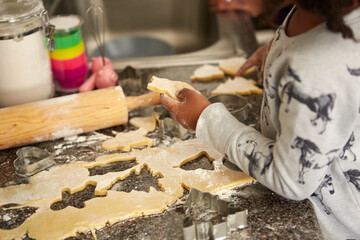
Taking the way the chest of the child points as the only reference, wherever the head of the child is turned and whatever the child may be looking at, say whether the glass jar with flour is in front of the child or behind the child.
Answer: in front

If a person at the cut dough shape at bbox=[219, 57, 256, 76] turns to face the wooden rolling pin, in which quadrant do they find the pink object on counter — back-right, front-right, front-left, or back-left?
front-right

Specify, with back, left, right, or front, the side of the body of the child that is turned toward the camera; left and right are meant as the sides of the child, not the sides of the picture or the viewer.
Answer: left

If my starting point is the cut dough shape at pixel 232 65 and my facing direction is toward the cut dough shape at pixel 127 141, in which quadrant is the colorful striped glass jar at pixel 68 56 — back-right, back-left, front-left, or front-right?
front-right

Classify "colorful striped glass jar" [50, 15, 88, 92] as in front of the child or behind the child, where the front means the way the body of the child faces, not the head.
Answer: in front
